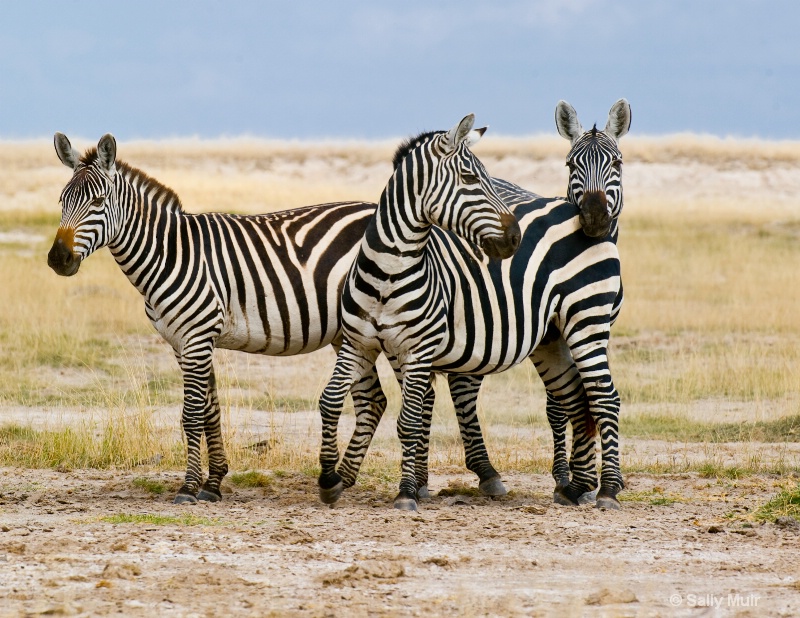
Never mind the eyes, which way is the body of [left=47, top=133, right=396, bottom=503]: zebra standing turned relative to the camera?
to the viewer's left

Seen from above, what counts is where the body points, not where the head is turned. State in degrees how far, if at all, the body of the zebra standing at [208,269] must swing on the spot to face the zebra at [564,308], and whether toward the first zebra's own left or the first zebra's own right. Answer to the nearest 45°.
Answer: approximately 180°

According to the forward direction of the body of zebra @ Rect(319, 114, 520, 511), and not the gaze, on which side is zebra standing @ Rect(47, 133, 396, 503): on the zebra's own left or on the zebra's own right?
on the zebra's own right
